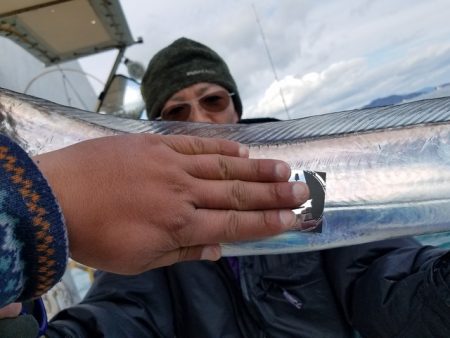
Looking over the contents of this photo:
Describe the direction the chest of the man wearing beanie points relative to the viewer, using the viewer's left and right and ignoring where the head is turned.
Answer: facing the viewer

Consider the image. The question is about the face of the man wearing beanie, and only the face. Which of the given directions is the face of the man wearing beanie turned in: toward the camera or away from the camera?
toward the camera
